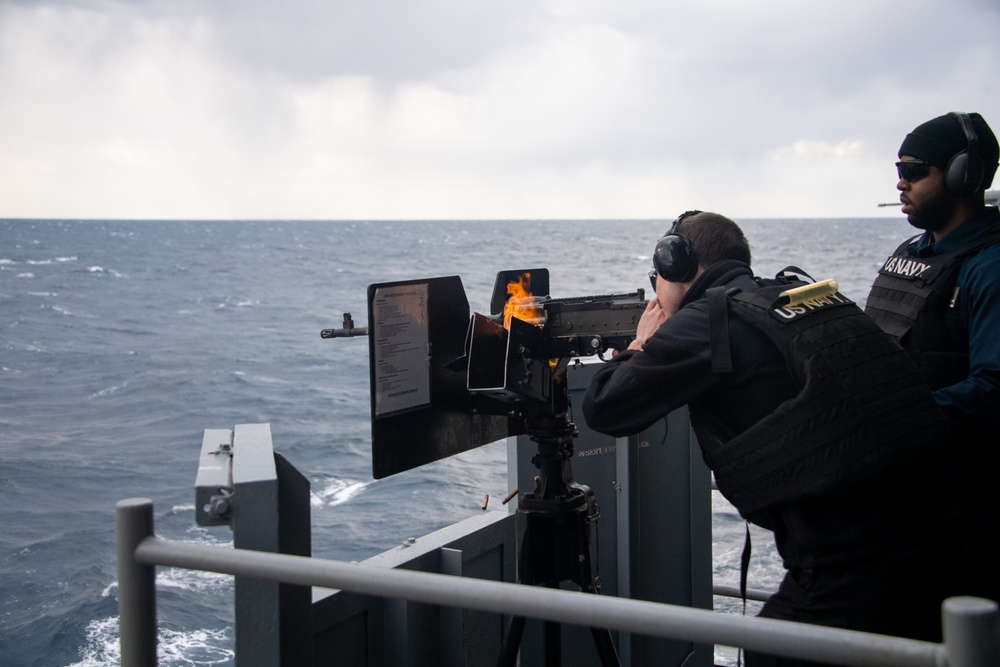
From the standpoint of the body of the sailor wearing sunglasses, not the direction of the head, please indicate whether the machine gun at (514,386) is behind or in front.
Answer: in front

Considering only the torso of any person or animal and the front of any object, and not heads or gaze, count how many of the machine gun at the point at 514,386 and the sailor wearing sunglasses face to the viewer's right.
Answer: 0

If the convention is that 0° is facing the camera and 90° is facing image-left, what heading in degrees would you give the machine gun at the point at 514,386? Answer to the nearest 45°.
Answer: approximately 135°

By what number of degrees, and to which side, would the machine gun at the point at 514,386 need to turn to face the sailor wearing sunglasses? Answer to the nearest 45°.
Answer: approximately 135° to its right
